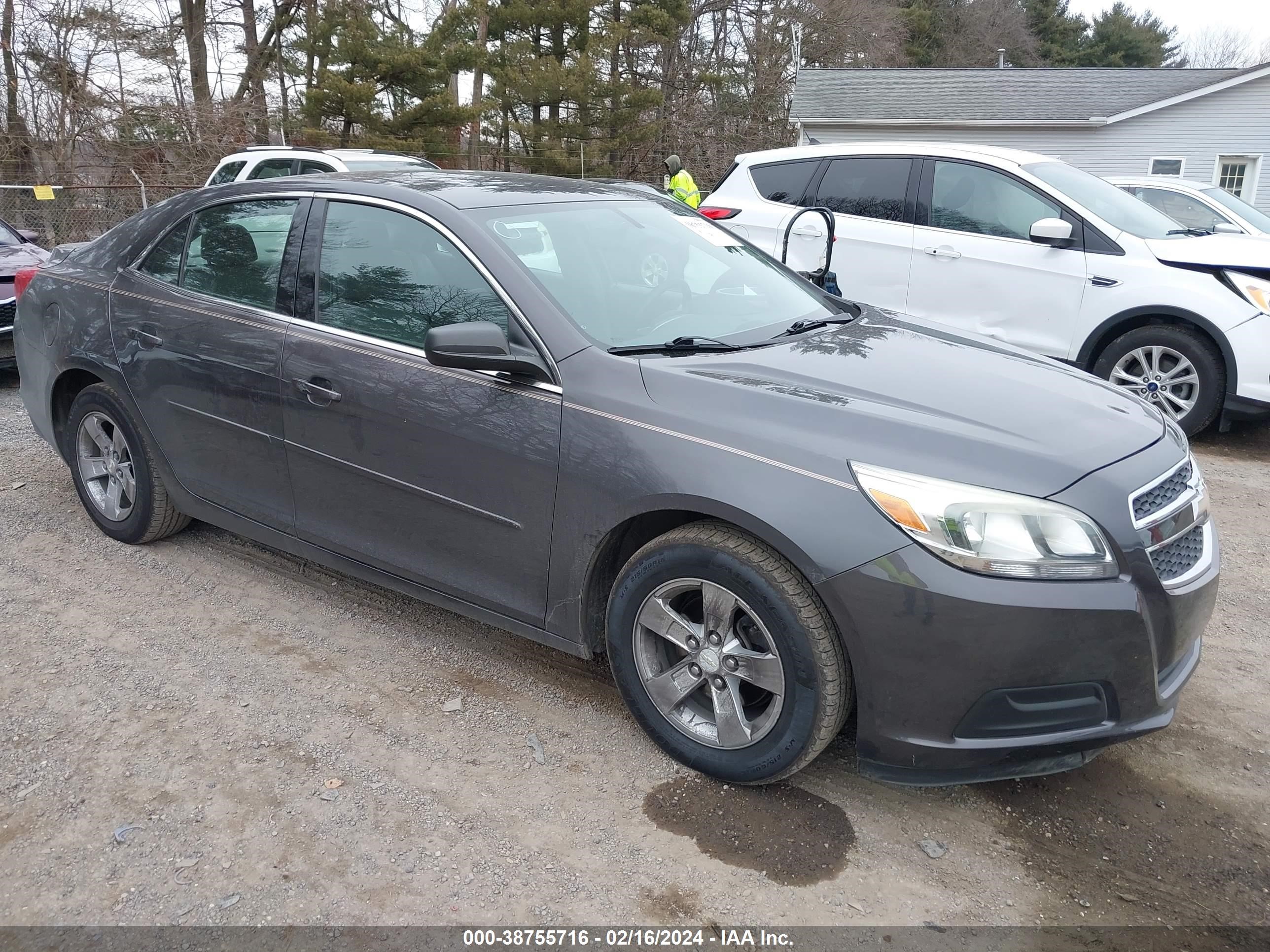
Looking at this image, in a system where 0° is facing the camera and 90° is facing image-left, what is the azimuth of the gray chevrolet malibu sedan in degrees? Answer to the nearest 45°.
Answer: approximately 315°

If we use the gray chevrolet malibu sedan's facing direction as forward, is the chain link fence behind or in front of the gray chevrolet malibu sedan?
behind

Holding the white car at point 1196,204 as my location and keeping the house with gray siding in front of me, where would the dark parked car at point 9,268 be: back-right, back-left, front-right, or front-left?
back-left

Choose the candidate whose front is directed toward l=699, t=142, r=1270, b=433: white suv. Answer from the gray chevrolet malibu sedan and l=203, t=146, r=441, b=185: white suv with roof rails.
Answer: the white suv with roof rails

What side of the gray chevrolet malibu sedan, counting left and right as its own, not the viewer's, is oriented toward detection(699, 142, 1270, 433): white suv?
left

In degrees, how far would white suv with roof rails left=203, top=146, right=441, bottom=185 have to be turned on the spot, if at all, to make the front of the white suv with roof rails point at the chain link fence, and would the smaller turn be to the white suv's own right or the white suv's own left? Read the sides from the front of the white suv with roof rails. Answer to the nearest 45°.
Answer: approximately 135° to the white suv's own left

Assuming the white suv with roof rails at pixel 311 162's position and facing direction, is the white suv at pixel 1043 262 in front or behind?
in front

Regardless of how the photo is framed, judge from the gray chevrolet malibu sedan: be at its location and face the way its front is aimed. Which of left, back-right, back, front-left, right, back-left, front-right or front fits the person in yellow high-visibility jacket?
back-left
